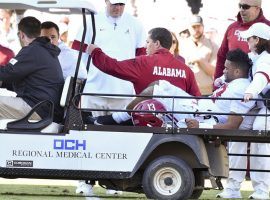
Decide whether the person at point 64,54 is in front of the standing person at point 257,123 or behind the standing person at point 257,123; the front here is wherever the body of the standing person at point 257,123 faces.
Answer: in front

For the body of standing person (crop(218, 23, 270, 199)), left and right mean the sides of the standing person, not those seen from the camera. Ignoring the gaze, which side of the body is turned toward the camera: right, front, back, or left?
left

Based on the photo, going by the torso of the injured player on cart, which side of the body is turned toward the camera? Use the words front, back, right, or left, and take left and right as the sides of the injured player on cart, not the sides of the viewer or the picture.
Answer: left

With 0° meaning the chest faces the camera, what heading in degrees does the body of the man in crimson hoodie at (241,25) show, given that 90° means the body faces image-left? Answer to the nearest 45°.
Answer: approximately 45°

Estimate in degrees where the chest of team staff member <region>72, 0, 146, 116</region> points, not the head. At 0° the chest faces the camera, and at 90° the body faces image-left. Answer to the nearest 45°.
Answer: approximately 0°
